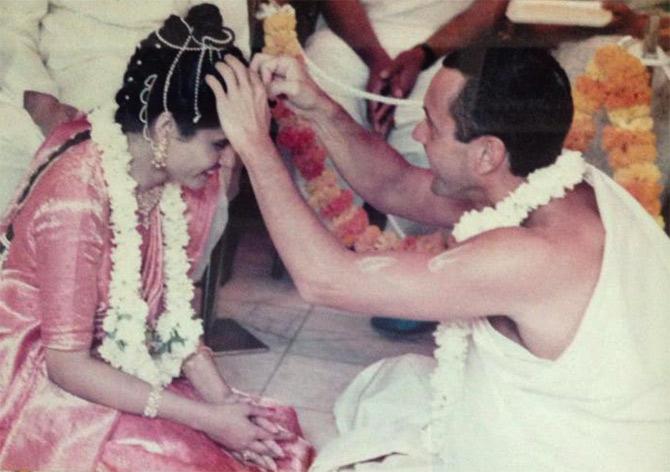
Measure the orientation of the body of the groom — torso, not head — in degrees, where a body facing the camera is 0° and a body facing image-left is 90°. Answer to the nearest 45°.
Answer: approximately 90°

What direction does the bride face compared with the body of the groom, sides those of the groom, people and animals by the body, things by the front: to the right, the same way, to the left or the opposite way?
the opposite way

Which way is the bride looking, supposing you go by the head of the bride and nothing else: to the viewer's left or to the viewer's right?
to the viewer's right

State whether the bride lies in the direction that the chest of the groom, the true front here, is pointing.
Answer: yes

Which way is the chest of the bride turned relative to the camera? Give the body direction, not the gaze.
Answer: to the viewer's right

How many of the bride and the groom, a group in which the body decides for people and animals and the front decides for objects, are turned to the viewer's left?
1
